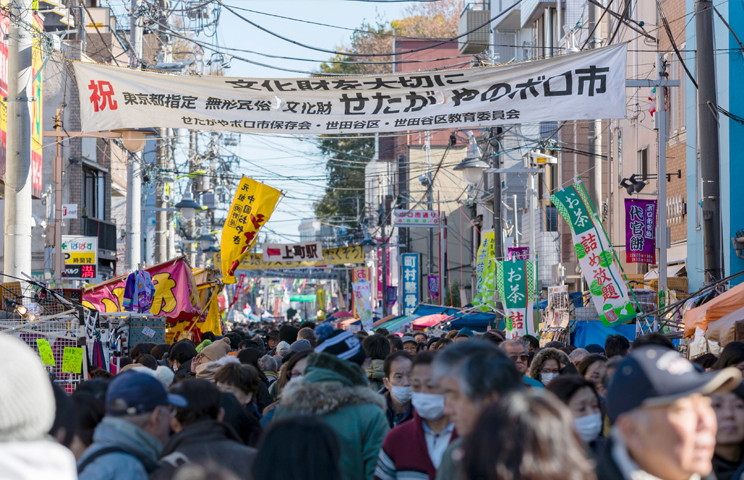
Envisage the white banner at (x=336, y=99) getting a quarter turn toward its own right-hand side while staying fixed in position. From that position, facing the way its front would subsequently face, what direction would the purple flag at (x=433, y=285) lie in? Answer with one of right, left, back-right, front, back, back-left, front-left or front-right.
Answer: right

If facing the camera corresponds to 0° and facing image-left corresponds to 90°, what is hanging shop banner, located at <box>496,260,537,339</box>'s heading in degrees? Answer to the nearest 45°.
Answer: approximately 0°

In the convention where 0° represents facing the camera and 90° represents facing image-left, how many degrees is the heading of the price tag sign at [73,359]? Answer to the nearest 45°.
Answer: approximately 0°

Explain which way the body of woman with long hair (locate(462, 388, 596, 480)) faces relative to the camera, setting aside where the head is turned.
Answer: away from the camera

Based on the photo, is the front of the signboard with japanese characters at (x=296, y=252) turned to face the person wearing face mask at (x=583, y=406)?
yes

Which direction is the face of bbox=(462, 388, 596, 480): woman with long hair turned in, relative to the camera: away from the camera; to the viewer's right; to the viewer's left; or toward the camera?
away from the camera
